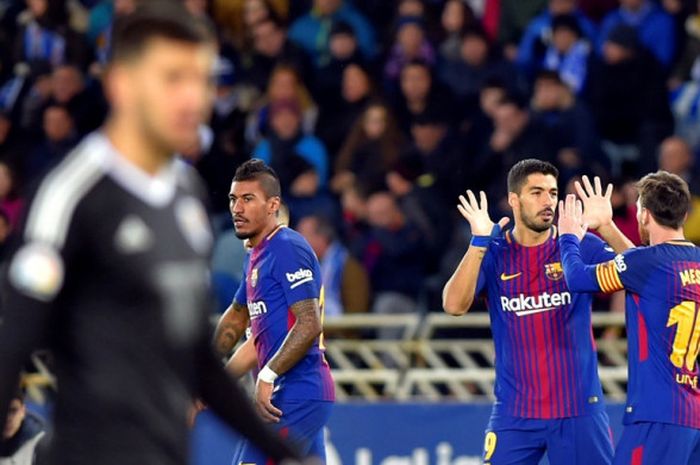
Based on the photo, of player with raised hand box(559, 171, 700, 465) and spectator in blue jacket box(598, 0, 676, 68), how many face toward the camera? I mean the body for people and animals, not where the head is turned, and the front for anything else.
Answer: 1

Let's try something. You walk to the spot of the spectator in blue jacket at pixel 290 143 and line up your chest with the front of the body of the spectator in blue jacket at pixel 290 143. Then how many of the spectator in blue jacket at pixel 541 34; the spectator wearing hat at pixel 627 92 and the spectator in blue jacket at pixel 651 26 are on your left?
3

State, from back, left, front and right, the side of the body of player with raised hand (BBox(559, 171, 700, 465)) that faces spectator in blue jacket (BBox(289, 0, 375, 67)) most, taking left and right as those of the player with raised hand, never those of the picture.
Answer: front

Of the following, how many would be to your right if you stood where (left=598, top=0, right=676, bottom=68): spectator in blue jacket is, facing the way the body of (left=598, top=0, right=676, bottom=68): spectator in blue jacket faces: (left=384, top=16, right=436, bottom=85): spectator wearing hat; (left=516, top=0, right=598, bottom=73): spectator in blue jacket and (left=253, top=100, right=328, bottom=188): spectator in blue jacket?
3

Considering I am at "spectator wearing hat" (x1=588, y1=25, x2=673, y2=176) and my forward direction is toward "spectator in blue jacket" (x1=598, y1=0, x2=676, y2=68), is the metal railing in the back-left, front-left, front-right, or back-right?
back-left

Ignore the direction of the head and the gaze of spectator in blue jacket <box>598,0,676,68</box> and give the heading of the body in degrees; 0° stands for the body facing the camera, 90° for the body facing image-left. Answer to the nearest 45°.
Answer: approximately 0°

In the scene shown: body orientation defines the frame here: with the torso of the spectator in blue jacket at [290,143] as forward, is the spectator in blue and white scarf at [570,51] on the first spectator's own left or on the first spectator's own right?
on the first spectator's own left

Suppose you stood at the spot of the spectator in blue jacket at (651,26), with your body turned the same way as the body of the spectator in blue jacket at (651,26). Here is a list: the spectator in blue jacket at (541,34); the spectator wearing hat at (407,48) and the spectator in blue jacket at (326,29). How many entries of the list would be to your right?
3

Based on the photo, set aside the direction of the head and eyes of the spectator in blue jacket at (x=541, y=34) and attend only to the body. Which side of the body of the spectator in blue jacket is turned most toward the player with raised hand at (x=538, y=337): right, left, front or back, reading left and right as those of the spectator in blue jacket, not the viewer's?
front
